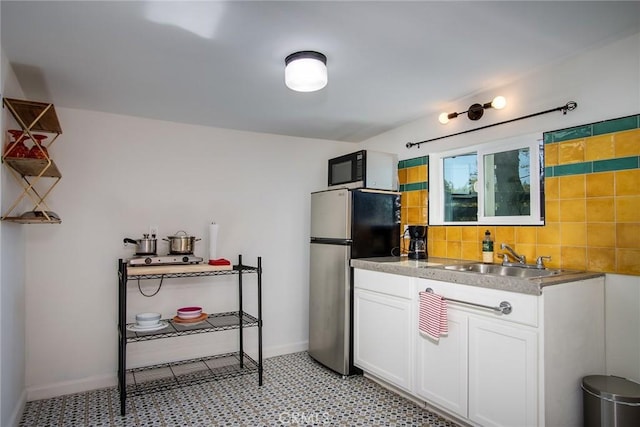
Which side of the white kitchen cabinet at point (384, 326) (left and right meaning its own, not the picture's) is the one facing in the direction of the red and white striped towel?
left

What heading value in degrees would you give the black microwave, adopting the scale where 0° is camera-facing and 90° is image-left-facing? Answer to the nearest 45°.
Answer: approximately 45°

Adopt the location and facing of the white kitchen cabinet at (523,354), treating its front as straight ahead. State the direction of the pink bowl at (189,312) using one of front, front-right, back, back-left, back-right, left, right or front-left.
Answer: front-right

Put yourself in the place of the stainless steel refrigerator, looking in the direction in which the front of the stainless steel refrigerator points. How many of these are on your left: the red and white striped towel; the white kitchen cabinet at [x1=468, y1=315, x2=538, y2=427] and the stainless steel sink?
3

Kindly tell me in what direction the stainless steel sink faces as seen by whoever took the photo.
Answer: facing the viewer and to the left of the viewer

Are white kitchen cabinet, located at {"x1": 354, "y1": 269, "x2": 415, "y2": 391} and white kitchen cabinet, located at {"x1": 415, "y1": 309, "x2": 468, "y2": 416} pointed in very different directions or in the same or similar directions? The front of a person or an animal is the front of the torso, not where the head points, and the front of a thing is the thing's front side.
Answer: same or similar directions

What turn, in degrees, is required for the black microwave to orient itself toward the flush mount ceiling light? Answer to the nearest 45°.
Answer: approximately 45° to its left

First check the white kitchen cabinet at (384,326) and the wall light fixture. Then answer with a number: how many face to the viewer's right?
0

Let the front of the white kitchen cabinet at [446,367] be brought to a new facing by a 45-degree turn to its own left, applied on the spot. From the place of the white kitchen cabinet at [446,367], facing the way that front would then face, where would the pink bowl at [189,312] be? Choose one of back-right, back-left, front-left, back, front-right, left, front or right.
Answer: right

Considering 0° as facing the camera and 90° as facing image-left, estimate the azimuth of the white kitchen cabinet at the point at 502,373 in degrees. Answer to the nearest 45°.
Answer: approximately 45°

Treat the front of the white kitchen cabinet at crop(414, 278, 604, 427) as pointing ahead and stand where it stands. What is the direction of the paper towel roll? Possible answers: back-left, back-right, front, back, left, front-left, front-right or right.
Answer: front-right

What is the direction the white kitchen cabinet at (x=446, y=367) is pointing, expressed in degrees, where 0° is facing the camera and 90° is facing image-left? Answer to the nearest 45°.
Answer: approximately 45°
